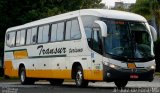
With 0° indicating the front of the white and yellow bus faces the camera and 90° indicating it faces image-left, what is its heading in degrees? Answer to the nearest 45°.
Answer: approximately 315°
